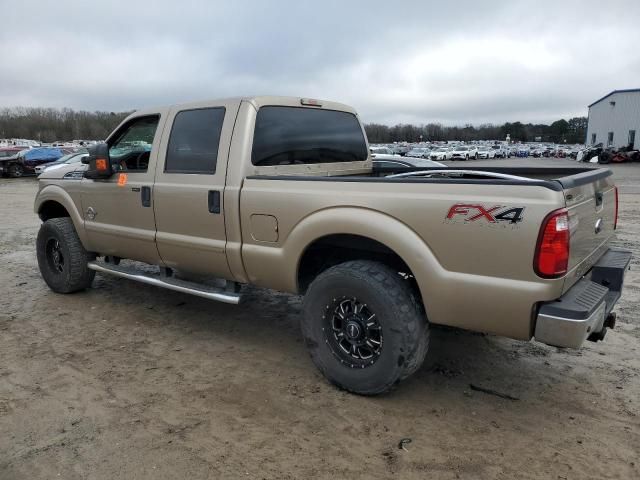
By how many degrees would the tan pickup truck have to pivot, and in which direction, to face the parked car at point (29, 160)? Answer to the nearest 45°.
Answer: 0° — it already faces it

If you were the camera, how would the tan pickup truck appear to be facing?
facing away from the viewer and to the left of the viewer

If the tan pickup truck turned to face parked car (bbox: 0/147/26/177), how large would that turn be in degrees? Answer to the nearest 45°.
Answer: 0° — it already faces it
